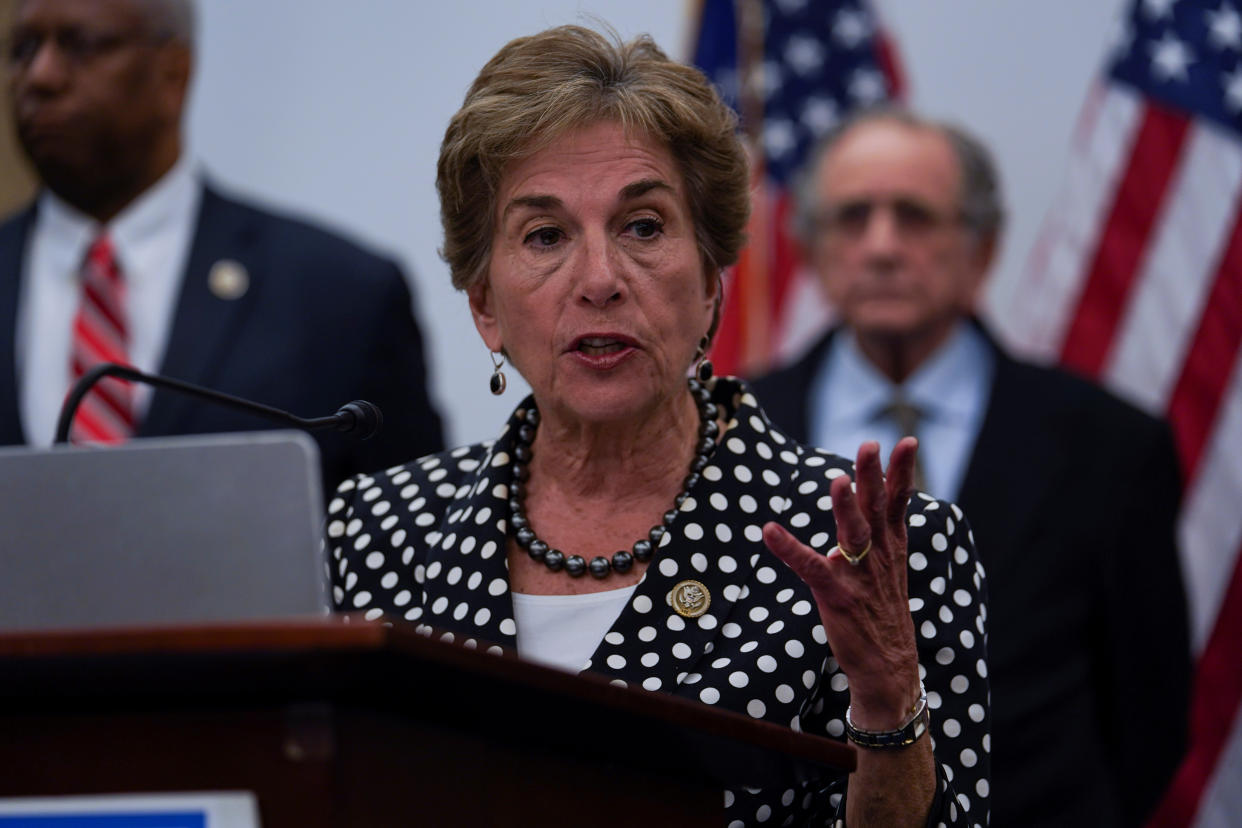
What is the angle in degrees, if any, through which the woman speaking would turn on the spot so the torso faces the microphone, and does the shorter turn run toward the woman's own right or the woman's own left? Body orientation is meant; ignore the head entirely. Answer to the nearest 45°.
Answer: approximately 45° to the woman's own right

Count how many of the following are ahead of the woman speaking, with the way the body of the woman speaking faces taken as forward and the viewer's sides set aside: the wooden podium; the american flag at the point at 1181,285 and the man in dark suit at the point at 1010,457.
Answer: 1

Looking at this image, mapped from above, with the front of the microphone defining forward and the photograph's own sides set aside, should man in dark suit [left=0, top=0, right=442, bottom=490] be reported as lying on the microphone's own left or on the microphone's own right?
on the microphone's own left

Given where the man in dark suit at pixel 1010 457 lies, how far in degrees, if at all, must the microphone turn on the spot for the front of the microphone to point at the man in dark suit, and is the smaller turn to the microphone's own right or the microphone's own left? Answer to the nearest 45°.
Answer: approximately 45° to the microphone's own left

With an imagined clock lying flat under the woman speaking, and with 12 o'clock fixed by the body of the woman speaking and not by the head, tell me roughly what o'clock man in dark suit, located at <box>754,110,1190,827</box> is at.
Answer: The man in dark suit is roughly at 7 o'clock from the woman speaking.

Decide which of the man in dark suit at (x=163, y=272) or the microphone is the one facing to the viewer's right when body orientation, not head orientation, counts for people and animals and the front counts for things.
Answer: the microphone

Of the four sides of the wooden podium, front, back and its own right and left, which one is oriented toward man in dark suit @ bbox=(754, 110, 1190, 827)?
back

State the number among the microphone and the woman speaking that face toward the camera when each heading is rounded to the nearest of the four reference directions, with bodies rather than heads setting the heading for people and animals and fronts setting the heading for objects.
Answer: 1

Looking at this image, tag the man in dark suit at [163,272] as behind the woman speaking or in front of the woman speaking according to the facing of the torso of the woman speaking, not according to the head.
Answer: behind

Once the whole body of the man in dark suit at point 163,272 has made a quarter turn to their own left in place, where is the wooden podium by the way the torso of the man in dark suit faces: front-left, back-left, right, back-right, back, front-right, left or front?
front-right

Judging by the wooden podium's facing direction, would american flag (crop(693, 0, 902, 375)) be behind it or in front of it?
behind

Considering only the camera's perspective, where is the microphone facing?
facing to the right of the viewer

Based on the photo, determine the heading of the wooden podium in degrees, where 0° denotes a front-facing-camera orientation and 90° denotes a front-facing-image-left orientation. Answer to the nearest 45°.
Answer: approximately 45°
